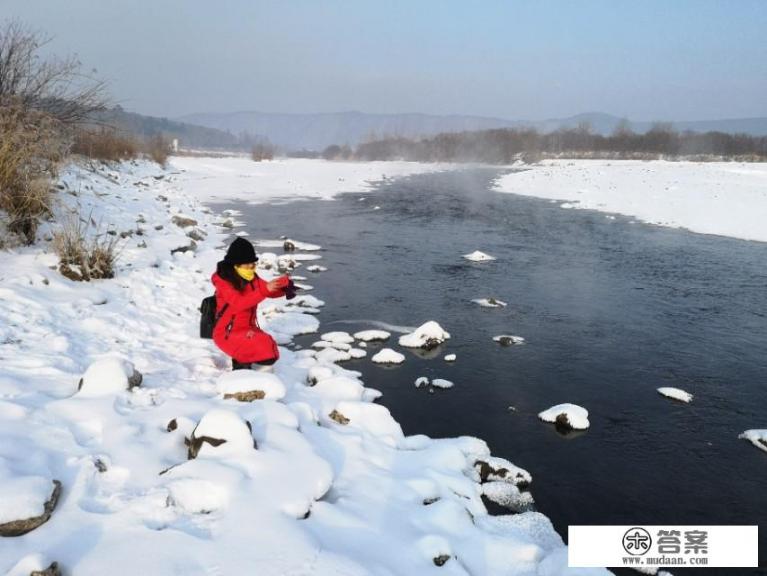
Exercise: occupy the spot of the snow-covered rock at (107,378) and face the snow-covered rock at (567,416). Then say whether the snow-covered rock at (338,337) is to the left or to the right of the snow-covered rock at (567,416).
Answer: left

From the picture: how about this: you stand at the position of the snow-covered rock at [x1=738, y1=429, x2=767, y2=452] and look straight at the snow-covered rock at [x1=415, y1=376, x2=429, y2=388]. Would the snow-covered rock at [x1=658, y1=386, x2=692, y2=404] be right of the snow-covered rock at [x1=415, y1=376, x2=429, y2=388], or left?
right

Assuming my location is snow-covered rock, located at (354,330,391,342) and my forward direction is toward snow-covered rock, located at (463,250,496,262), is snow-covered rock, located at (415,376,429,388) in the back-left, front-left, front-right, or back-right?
back-right

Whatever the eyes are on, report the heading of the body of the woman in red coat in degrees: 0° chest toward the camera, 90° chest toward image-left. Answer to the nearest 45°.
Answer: approximately 315°

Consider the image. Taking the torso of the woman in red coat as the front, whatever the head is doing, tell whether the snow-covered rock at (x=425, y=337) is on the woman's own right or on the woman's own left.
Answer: on the woman's own left

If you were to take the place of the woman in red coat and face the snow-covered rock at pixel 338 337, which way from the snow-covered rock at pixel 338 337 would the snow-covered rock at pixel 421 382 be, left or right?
right

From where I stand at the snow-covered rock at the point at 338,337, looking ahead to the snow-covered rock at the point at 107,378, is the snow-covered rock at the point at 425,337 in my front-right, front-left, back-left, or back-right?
back-left

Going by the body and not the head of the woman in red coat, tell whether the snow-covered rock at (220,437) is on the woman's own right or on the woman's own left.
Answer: on the woman's own right
